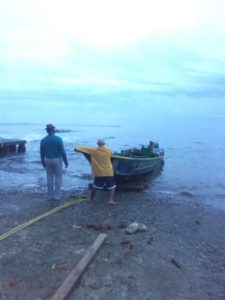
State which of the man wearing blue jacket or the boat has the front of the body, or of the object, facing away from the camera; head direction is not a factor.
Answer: the man wearing blue jacket

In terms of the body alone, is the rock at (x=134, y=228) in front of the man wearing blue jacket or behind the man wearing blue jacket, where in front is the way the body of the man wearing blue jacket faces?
behind

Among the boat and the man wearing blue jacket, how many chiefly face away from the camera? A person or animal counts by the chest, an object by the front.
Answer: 1

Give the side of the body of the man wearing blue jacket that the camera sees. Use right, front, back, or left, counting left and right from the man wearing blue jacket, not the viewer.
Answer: back

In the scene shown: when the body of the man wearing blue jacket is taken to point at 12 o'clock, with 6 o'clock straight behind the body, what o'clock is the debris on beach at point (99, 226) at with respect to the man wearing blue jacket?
The debris on beach is roughly at 5 o'clock from the man wearing blue jacket.
